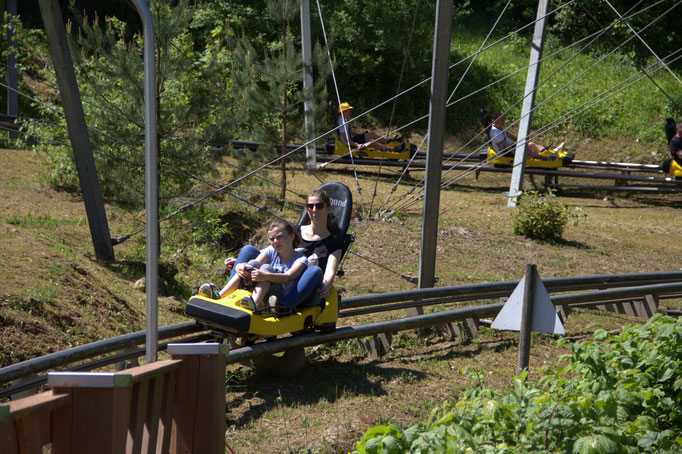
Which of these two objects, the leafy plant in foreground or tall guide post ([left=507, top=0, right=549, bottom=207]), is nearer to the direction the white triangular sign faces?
the tall guide post

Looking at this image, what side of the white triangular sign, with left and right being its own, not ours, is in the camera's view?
back

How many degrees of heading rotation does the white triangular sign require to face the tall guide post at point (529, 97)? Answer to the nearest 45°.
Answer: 0° — it already faces it

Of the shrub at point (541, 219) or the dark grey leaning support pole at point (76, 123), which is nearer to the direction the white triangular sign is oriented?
the shrub

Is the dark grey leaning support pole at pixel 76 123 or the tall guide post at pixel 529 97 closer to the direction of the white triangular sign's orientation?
the tall guide post

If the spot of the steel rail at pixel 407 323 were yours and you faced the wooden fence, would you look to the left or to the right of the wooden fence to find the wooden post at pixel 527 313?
left

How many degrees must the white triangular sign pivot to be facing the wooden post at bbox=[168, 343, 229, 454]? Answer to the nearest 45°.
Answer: approximately 135° to its left

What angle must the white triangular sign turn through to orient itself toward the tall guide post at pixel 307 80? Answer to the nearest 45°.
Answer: approximately 45° to its left

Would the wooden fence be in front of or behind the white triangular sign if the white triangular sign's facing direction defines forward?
behind

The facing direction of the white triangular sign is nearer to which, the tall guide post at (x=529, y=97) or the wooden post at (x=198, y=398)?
the tall guide post
